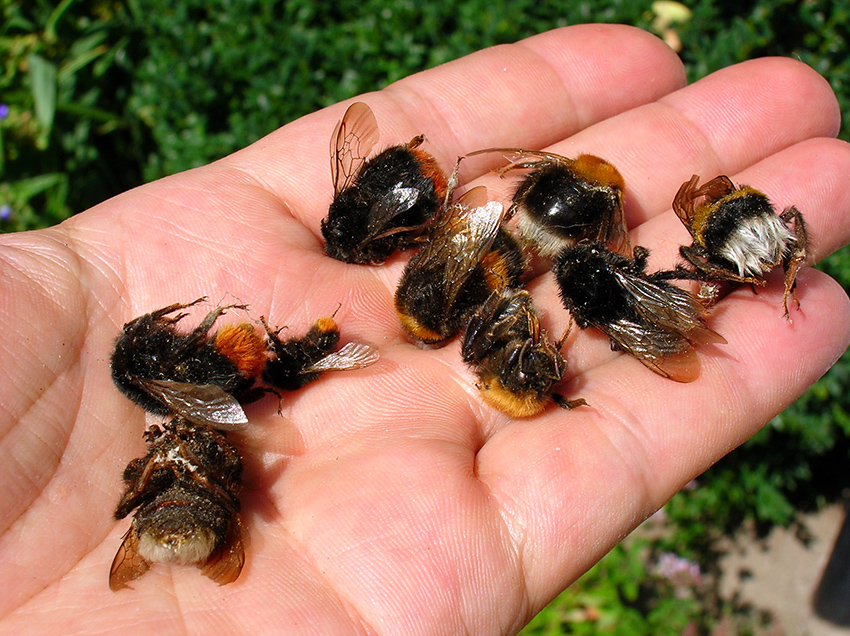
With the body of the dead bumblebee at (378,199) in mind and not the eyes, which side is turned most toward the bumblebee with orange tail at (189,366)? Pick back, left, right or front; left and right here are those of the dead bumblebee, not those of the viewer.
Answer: front

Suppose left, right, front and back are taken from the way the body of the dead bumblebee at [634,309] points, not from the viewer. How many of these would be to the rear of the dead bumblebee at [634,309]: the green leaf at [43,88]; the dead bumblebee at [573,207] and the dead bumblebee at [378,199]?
0

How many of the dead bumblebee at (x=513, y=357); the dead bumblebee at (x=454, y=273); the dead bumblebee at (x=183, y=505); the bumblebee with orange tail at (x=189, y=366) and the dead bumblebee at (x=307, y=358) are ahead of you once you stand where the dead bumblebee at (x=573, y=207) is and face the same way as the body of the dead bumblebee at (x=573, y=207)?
0

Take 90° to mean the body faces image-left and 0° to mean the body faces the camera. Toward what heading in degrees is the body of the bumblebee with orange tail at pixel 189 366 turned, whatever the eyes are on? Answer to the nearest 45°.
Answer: approximately 90°

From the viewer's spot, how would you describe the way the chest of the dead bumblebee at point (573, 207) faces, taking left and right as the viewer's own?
facing away from the viewer and to the right of the viewer

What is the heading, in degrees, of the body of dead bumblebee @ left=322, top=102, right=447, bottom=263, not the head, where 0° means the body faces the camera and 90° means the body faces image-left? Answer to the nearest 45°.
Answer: approximately 45°

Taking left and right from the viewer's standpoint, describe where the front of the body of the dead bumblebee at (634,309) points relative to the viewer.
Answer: facing away from the viewer and to the left of the viewer

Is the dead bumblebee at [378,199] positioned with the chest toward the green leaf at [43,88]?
no

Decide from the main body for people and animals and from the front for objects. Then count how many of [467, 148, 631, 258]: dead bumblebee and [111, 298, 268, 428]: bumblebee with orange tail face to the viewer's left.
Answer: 1

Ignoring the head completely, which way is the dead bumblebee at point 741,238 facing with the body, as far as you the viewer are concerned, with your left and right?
facing away from the viewer and to the left of the viewer

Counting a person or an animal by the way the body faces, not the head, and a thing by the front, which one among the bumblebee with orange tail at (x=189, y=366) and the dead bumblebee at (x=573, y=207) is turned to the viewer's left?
the bumblebee with orange tail
